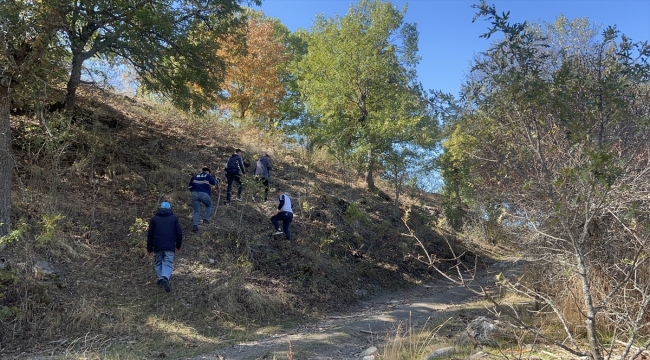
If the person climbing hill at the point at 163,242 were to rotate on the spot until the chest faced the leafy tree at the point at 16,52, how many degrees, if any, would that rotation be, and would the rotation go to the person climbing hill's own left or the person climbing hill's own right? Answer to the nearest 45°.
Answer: approximately 90° to the person climbing hill's own left

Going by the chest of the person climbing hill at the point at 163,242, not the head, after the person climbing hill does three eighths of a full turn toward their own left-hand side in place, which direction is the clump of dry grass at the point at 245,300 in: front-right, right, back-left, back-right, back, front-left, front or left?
back-left

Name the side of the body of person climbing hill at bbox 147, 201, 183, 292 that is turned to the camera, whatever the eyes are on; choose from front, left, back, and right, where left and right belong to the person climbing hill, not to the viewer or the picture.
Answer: back

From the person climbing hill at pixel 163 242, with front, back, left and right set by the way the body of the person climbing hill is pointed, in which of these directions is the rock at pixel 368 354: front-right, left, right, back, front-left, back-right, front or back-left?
back-right

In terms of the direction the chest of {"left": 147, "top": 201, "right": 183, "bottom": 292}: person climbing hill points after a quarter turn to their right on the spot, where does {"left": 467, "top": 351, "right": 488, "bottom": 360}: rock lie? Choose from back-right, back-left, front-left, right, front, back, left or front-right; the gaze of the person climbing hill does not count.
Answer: front-right

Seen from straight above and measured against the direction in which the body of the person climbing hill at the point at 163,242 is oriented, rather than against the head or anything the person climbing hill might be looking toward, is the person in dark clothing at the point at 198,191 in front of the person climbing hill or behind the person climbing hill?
in front

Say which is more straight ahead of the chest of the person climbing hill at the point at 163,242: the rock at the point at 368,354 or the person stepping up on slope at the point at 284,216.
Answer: the person stepping up on slope

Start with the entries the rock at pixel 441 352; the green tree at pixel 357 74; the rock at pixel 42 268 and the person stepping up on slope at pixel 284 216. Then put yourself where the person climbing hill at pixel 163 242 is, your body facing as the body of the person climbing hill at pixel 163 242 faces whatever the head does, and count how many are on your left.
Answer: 1

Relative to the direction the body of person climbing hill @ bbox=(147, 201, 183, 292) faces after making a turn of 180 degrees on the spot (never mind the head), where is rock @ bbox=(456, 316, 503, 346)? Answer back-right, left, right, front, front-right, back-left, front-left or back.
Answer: front-left

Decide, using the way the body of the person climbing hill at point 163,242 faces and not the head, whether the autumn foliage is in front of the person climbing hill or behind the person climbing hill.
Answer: in front

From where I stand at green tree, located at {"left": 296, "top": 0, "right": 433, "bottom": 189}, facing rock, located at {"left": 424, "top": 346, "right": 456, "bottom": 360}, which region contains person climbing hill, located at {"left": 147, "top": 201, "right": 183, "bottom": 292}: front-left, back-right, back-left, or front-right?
front-right

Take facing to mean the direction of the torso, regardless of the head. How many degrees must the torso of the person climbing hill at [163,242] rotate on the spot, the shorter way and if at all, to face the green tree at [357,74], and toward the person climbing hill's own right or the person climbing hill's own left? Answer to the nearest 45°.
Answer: approximately 45° to the person climbing hill's own right
